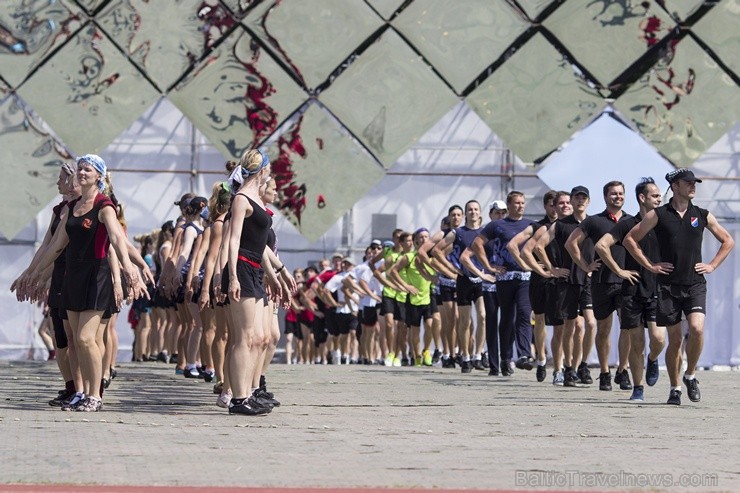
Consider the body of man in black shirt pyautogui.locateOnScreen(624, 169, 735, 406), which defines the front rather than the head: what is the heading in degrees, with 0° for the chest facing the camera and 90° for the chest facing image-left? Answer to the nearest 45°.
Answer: approximately 0°

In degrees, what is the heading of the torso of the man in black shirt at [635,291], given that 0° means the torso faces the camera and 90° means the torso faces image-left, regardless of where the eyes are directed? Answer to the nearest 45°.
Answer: approximately 315°

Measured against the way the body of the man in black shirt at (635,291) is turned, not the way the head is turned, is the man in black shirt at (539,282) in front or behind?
behind
